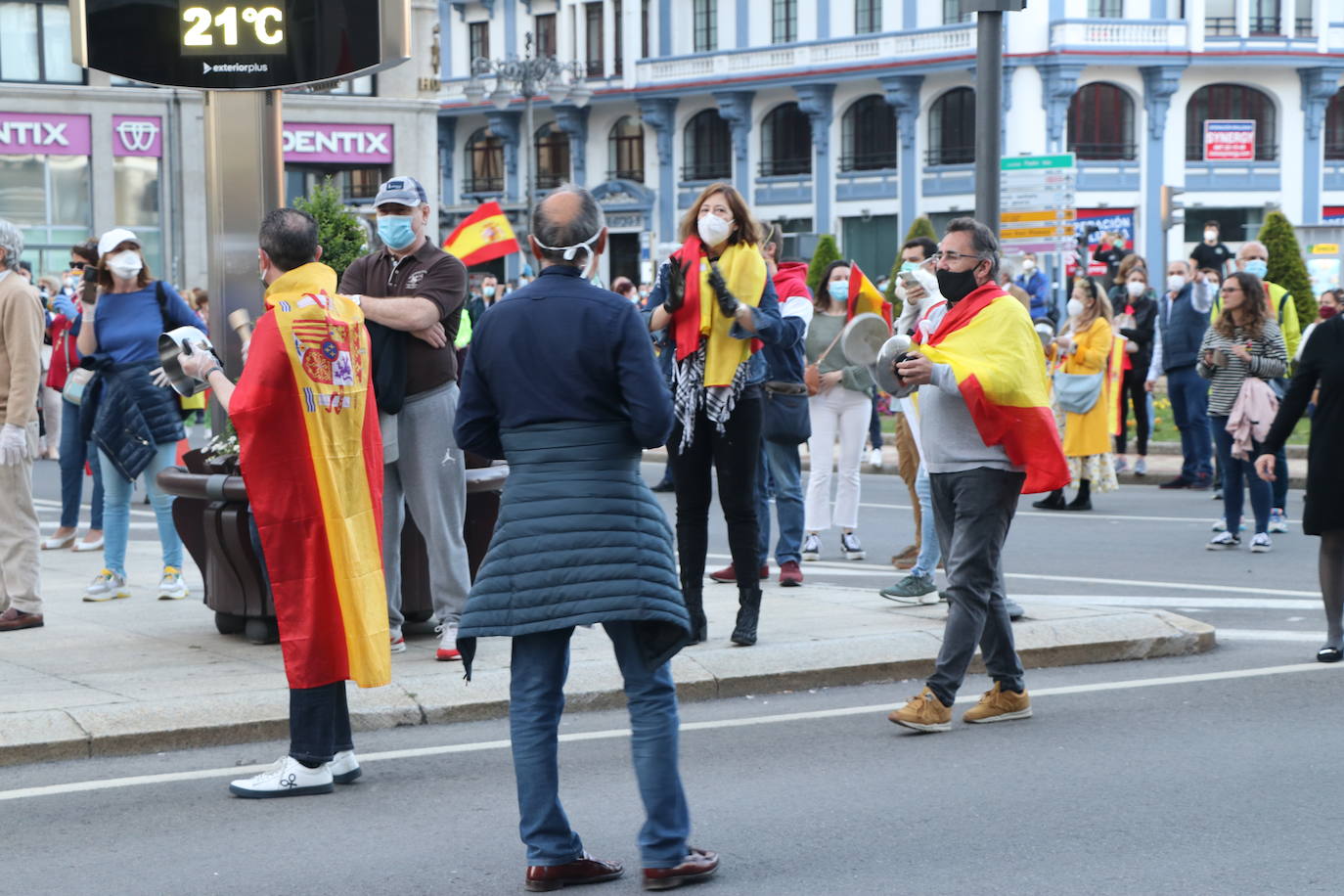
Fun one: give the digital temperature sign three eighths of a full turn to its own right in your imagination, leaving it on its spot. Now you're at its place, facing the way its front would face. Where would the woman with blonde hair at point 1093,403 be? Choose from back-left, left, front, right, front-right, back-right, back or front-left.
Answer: right

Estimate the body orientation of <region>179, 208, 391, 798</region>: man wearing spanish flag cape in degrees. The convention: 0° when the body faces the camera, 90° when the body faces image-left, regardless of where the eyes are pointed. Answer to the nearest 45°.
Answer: approximately 135°

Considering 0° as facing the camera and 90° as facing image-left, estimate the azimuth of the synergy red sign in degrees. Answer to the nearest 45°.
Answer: approximately 0°

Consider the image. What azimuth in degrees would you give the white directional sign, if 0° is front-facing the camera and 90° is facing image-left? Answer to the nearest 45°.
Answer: approximately 0°

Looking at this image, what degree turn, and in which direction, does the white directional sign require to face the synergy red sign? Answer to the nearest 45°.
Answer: approximately 180°

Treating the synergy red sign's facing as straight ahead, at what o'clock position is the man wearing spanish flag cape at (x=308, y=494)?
The man wearing spanish flag cape is roughly at 12 o'clock from the synergy red sign.
